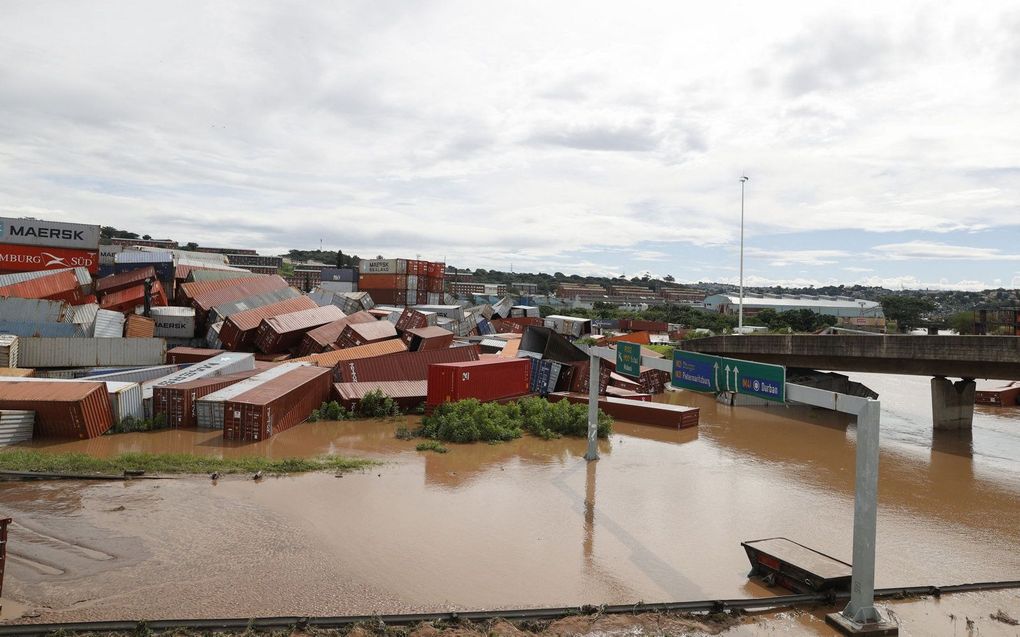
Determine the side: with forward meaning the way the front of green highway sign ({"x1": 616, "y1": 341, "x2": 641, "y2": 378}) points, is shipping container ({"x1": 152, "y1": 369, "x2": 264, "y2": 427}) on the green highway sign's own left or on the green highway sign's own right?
on the green highway sign's own right

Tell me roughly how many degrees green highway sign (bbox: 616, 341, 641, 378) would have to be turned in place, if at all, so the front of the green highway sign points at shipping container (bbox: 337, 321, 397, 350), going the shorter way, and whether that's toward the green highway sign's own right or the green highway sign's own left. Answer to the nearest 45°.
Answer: approximately 90° to the green highway sign's own right

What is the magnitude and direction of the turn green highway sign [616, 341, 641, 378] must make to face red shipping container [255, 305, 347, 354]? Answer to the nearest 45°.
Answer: approximately 90° to its right

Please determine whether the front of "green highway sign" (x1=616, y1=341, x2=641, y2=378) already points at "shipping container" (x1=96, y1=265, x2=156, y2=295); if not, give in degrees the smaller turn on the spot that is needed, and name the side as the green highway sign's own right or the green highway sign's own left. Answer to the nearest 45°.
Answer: approximately 90° to the green highway sign's own right

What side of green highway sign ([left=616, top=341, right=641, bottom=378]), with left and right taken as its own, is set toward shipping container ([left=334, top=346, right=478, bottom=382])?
right

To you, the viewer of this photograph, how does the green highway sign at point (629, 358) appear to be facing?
facing the viewer and to the left of the viewer

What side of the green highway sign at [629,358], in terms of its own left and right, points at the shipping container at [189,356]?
right

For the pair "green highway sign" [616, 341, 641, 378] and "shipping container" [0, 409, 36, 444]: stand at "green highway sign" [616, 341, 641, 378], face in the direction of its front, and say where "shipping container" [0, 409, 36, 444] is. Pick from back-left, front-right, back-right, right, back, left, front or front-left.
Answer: front-right
